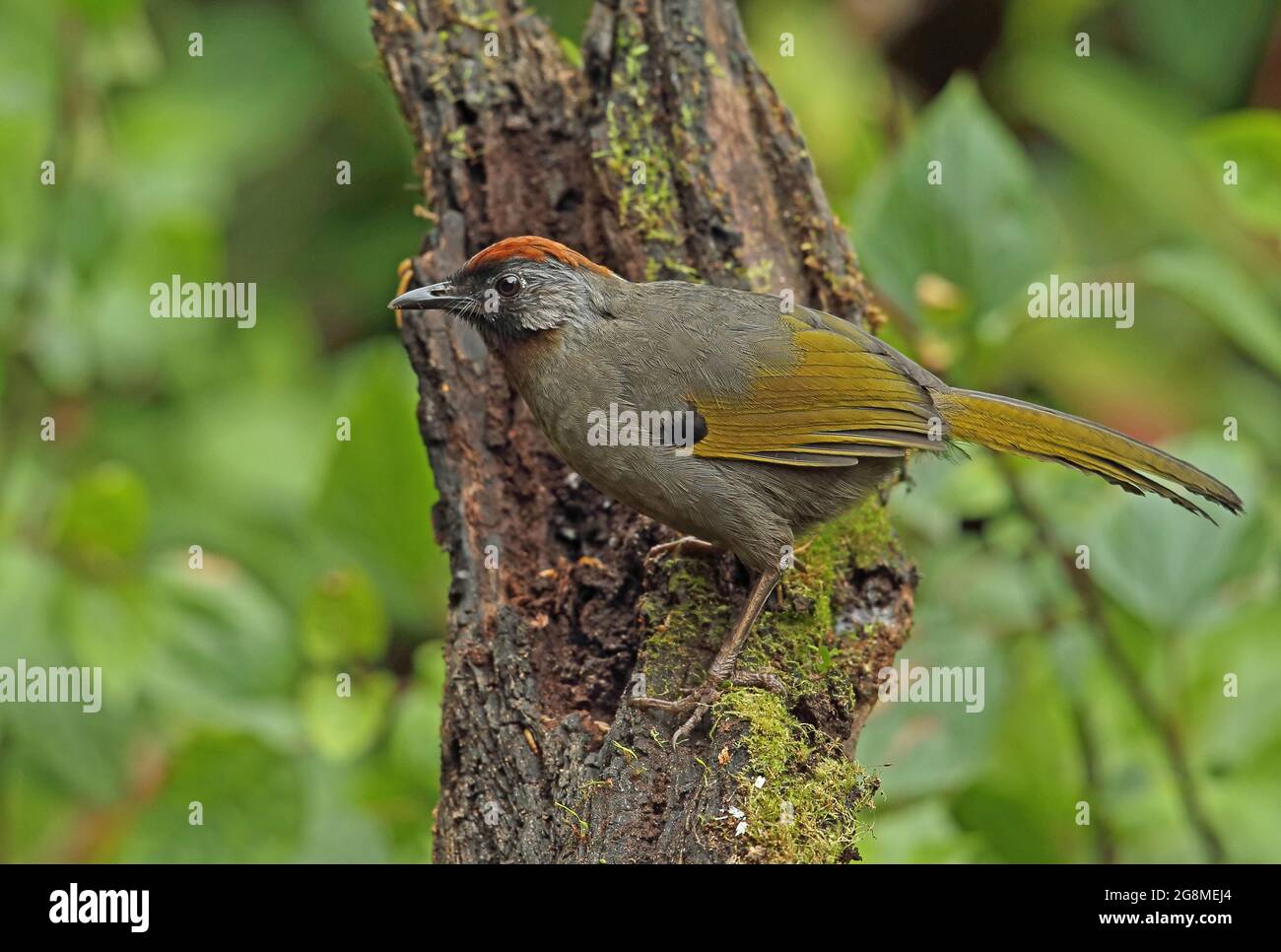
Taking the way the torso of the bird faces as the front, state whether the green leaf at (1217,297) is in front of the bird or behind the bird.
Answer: behind

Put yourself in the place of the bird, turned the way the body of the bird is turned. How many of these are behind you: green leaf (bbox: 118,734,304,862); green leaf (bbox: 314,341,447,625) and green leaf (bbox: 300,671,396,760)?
0

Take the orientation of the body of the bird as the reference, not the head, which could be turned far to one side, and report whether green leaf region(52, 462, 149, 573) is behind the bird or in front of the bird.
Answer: in front

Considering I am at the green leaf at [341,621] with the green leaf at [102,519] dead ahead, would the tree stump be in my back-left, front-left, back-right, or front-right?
back-left

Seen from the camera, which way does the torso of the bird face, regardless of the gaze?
to the viewer's left

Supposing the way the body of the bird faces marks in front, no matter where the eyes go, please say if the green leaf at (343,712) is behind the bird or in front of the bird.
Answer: in front

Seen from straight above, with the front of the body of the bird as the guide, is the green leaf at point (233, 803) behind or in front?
in front

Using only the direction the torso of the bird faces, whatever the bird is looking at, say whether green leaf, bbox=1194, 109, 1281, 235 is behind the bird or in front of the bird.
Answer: behind
